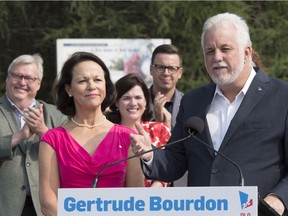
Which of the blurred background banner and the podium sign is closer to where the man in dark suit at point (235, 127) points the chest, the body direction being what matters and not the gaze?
the podium sign

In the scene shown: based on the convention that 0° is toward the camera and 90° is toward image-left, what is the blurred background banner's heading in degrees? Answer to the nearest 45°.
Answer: approximately 0°

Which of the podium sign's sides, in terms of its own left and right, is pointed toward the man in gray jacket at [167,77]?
back

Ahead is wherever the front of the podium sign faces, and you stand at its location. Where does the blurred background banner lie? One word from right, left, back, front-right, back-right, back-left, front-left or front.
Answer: back

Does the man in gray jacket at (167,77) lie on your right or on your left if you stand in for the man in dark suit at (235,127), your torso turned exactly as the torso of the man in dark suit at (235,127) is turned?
on your right

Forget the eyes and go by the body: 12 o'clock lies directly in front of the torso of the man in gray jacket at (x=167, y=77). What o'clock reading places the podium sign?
The podium sign is roughly at 12 o'clock from the man in gray jacket.

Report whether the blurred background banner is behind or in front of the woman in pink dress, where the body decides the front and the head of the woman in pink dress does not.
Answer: behind
